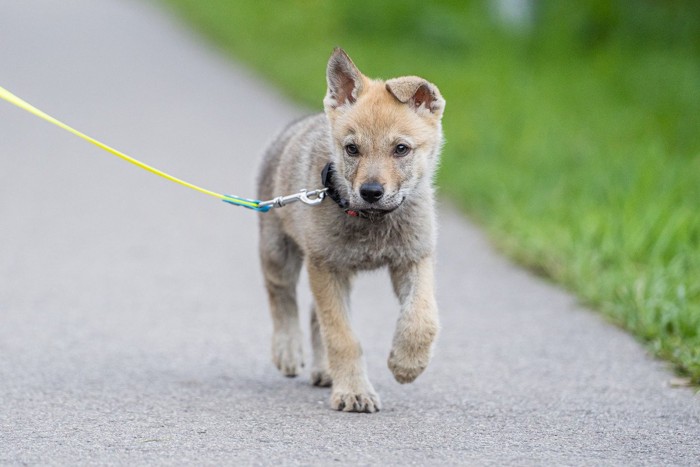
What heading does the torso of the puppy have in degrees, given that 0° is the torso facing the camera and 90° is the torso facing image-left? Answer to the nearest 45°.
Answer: approximately 315°
